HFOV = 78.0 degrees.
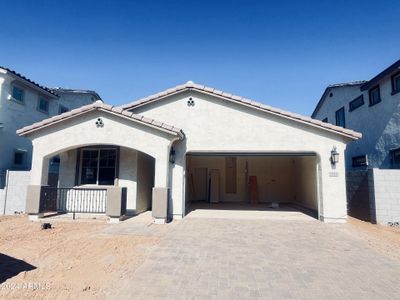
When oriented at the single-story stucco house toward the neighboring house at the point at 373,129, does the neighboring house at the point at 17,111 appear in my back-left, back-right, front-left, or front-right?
back-left

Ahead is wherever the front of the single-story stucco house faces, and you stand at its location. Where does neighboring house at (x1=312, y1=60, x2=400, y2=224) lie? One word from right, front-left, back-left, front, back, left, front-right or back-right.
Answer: left

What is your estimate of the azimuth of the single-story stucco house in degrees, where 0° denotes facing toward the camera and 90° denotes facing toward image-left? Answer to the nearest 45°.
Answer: approximately 0°

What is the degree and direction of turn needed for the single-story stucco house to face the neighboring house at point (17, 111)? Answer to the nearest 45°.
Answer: approximately 135° to its right
